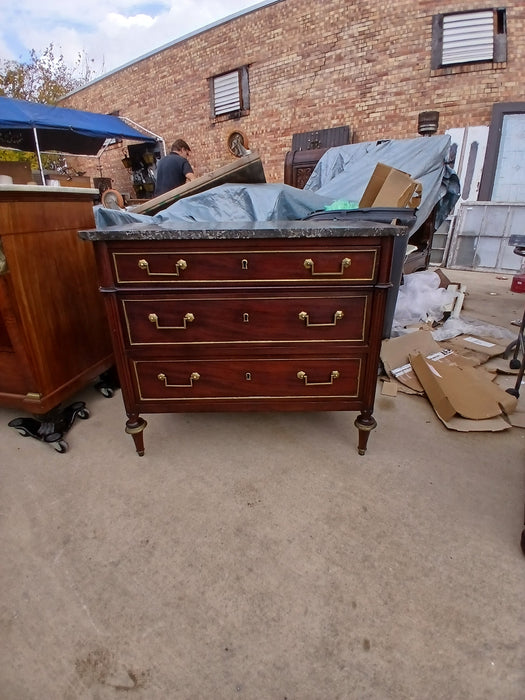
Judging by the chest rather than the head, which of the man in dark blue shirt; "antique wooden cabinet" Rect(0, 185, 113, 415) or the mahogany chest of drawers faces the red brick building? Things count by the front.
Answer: the man in dark blue shirt

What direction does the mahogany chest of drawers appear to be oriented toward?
toward the camera

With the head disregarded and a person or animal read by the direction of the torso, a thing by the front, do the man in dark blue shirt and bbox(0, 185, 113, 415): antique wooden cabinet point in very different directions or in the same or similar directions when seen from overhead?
very different directions

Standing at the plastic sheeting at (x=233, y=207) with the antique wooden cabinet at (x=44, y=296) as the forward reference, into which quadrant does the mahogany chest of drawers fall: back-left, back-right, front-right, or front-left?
front-left

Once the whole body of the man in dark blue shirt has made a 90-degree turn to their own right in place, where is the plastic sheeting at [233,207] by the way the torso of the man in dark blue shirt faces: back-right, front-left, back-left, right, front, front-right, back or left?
front-right

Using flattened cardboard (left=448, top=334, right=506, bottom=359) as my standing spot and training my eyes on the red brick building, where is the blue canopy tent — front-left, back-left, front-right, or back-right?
front-left

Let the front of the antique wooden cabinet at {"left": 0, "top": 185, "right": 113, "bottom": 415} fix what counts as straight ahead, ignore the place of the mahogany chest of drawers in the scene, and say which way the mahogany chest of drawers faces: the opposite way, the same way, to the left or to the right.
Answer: the same way

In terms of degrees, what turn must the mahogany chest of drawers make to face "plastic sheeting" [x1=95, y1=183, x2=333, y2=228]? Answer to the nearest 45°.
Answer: approximately 180°

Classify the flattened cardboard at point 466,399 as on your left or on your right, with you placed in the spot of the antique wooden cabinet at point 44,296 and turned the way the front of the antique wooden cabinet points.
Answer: on your left

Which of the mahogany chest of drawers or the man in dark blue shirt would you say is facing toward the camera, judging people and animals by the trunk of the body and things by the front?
the mahogany chest of drawers

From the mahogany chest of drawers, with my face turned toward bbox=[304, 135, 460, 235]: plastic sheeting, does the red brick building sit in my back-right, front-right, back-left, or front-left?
front-left

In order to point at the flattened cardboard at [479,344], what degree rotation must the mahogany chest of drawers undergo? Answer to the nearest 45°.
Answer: approximately 135° to its left
